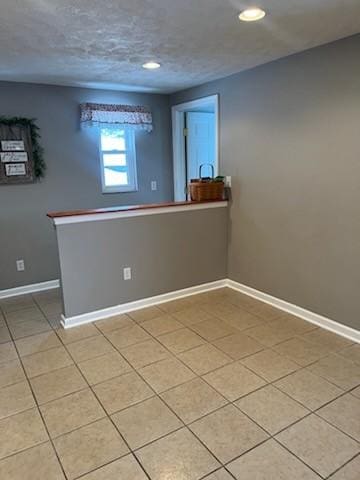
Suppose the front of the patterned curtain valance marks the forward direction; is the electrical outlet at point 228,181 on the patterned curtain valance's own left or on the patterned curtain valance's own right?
on the patterned curtain valance's own left

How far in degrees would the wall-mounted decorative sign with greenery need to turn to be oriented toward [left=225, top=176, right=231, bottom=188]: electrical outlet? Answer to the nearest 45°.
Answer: approximately 45° to its left

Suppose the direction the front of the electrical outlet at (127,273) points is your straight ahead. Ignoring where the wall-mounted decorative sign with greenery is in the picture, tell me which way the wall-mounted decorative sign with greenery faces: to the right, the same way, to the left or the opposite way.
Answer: the same way

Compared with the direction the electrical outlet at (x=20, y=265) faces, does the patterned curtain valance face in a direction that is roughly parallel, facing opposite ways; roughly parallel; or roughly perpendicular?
roughly parallel

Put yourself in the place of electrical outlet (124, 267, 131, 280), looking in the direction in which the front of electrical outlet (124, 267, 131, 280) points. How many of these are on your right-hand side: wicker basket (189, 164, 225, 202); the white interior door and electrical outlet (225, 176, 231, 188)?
0

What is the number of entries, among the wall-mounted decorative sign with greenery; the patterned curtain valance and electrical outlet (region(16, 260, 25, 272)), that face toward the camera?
3

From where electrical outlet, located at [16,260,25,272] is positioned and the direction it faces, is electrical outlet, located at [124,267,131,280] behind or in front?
in front

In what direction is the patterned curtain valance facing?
toward the camera

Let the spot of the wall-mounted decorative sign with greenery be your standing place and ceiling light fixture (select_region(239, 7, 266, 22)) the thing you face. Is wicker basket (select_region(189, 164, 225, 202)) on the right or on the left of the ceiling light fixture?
left

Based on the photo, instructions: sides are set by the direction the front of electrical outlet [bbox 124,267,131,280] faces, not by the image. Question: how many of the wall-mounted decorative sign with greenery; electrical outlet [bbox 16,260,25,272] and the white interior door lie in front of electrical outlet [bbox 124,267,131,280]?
0

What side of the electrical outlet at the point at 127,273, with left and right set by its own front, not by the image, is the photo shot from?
front

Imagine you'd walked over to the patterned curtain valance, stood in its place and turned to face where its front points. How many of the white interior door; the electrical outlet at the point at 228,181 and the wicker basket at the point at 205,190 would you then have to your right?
0

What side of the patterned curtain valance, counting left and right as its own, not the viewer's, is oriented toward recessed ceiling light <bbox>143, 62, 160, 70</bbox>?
front

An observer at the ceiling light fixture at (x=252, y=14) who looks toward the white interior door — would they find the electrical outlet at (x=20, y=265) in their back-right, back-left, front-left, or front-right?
front-left

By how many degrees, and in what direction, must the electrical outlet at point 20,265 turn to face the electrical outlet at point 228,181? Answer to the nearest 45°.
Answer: approximately 45° to its left

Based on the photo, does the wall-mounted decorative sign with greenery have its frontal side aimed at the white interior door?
no
